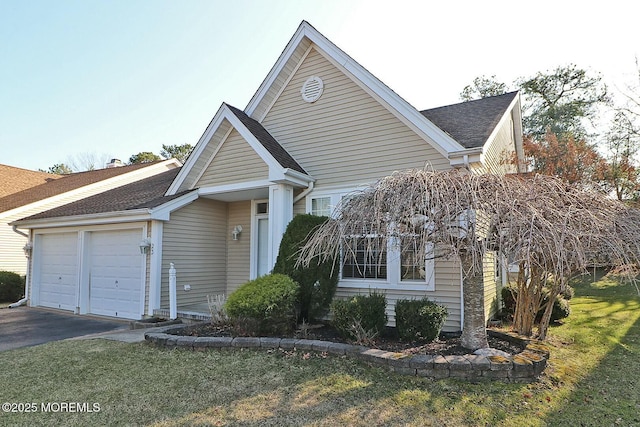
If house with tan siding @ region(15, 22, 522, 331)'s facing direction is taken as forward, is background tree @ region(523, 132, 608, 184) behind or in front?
behind

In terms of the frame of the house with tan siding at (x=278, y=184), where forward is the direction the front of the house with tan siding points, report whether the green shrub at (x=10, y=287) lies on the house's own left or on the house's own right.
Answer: on the house's own right

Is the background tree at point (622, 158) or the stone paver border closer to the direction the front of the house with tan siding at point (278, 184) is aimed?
the stone paver border

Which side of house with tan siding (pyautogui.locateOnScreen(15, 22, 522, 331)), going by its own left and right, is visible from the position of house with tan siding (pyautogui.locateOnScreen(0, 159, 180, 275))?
right

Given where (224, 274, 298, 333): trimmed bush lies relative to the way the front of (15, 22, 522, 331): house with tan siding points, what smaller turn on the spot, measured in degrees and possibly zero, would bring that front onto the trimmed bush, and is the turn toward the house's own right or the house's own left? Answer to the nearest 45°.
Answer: approximately 45° to the house's own left

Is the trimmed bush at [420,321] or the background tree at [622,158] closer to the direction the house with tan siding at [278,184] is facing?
the trimmed bush

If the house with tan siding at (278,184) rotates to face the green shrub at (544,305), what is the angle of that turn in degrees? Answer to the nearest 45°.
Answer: approximately 135° to its left

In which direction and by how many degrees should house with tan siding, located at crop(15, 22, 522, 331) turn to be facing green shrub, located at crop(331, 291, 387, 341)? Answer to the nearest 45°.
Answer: approximately 45° to its left

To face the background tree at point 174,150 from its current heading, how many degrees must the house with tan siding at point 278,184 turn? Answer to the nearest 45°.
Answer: approximately 135° to its right

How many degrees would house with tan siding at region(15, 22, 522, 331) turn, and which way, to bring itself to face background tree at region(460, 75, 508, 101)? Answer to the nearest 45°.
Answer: approximately 180°

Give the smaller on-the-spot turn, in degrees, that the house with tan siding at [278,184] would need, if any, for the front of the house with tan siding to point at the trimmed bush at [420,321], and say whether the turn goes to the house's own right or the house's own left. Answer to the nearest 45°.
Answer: approximately 90° to the house's own left

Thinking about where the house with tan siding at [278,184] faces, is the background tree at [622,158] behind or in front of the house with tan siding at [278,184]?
behind

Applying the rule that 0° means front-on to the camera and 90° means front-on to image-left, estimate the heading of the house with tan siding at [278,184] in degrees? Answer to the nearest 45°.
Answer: approximately 45°
